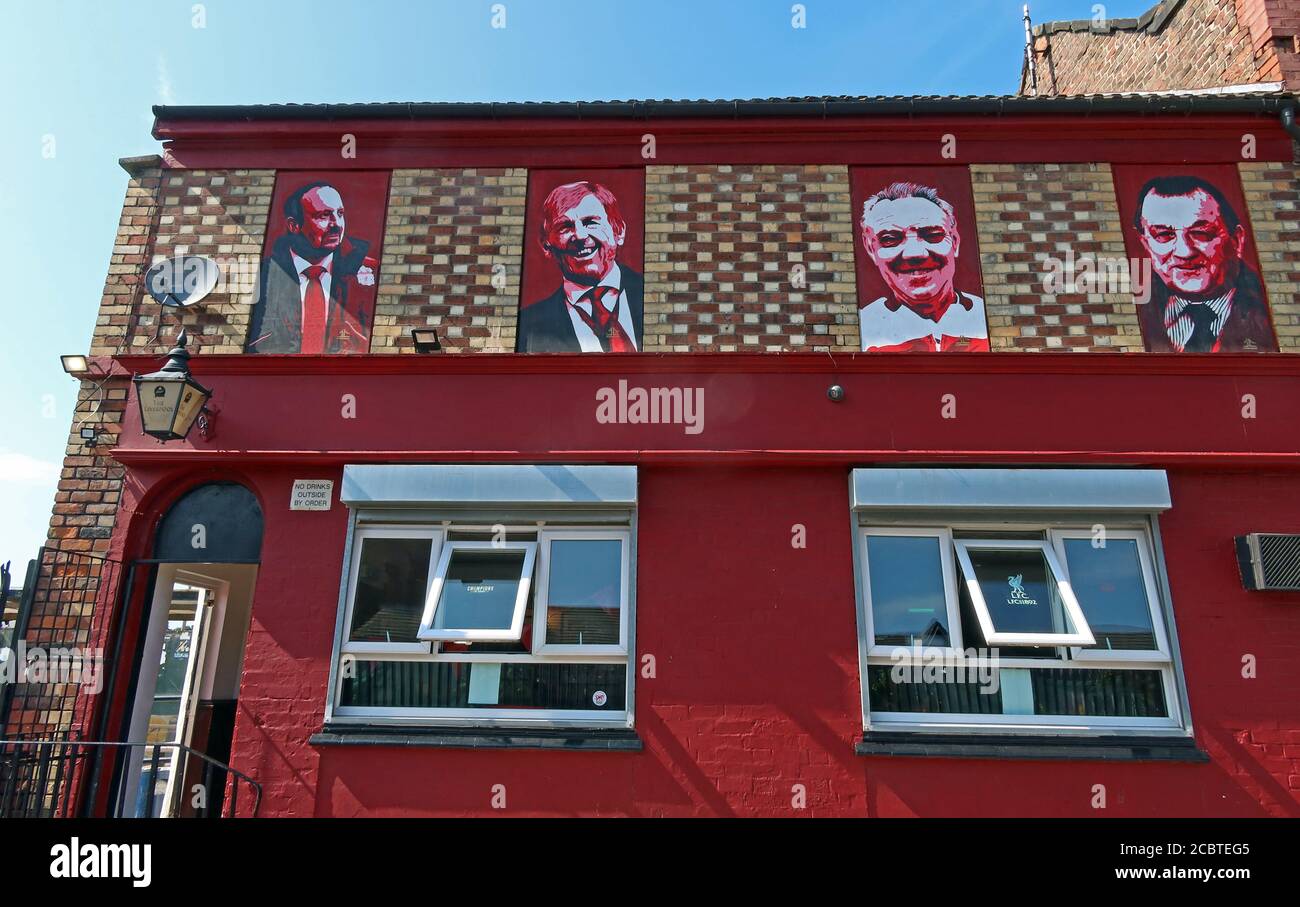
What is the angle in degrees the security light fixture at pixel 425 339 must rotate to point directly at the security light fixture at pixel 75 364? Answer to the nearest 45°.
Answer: approximately 90° to its right

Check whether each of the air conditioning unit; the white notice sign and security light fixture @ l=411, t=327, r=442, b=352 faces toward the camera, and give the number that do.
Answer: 3

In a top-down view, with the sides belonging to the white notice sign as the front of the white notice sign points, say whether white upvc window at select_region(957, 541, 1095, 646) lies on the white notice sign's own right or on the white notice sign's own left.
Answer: on the white notice sign's own left

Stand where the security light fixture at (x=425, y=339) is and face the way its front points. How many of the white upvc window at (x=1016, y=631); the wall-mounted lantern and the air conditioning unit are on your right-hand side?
1

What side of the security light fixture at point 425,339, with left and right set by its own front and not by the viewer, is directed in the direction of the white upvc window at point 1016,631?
left

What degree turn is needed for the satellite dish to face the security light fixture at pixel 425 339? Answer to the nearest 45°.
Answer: approximately 90° to its left

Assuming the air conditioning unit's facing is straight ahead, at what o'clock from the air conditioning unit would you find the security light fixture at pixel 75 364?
The security light fixture is roughly at 2 o'clock from the air conditioning unit.

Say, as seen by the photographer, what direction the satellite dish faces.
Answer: facing the viewer and to the left of the viewer

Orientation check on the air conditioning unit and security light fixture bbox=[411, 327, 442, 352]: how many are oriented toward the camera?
2

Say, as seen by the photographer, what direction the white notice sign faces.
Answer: facing the viewer

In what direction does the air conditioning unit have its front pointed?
toward the camera

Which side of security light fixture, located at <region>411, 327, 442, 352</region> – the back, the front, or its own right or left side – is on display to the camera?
front
